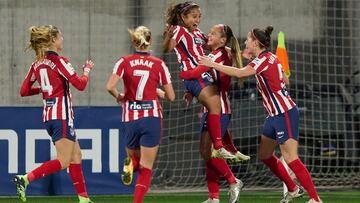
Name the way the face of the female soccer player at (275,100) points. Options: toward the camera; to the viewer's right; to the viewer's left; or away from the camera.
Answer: to the viewer's left

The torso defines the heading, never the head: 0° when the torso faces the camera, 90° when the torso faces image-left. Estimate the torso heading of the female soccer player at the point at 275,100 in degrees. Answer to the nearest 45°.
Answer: approximately 90°

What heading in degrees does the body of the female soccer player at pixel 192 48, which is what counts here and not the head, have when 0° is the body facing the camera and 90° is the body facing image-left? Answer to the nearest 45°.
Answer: approximately 315°

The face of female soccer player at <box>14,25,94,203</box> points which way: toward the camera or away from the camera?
away from the camera

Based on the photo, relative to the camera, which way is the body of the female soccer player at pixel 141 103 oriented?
away from the camera
